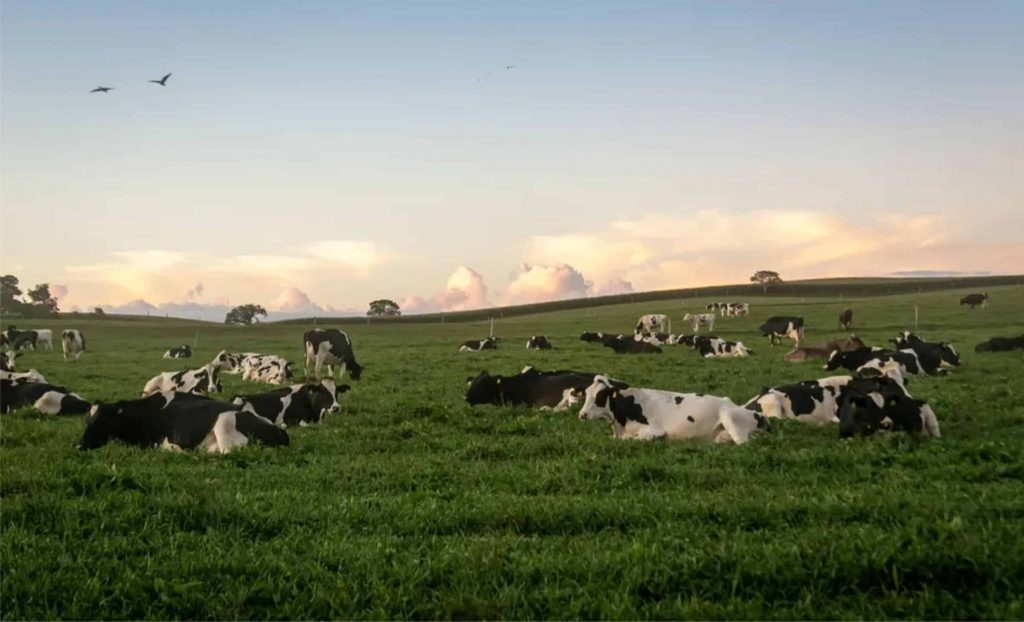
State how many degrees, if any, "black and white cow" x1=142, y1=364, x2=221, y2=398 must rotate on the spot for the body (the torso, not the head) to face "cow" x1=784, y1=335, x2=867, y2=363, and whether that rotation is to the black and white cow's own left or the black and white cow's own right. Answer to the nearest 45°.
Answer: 0° — it already faces it

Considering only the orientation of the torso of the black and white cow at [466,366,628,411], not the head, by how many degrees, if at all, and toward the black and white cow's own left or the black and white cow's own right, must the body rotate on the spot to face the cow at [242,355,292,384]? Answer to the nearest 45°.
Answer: approximately 45° to the black and white cow's own right

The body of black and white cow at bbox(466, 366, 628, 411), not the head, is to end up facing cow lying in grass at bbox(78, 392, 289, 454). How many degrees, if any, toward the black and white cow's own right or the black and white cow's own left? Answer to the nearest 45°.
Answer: approximately 45° to the black and white cow's own left

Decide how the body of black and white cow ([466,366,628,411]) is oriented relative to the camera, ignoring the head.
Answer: to the viewer's left

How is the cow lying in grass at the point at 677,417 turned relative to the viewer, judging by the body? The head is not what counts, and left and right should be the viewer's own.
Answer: facing to the left of the viewer

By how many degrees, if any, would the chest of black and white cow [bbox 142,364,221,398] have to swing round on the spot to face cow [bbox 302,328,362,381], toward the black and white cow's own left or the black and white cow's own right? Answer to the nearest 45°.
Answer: approximately 45° to the black and white cow's own left

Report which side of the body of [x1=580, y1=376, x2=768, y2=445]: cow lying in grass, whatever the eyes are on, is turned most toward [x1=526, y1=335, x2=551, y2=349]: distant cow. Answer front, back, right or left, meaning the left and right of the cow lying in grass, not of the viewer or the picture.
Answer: right

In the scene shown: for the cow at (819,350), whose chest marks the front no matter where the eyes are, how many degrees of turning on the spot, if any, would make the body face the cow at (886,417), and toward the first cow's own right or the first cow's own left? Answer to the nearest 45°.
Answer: approximately 90° to the first cow's own right
